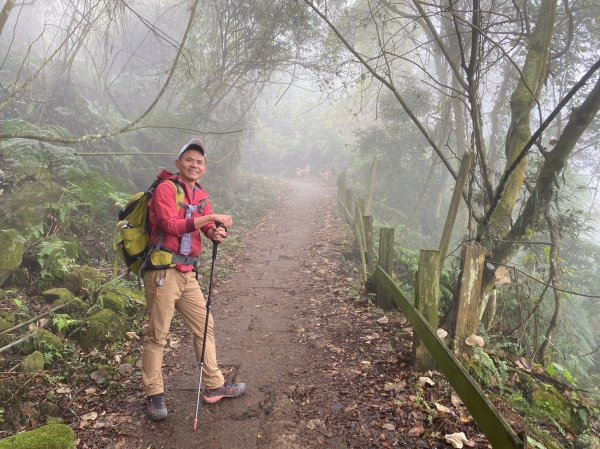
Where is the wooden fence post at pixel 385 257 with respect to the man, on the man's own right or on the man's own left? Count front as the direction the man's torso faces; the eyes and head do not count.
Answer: on the man's own left

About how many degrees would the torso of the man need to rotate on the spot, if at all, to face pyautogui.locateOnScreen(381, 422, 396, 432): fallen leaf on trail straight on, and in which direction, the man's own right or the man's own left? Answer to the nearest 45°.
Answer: approximately 45° to the man's own left

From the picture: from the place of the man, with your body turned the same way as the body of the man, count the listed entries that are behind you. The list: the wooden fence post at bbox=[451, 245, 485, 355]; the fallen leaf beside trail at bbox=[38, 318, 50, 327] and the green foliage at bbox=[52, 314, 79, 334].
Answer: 2

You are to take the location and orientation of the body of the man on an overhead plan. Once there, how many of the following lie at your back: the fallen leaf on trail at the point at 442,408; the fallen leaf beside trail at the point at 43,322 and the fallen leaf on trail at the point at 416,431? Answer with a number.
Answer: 1

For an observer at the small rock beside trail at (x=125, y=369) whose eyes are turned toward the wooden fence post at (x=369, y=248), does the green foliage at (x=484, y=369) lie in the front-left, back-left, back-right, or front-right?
front-right

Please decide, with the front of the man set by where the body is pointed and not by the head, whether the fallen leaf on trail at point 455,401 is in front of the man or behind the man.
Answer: in front

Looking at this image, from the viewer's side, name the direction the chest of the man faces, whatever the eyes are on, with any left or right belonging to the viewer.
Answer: facing the viewer and to the right of the viewer

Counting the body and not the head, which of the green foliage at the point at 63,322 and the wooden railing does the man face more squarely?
the wooden railing

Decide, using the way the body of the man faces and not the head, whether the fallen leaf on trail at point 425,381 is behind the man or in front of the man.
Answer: in front

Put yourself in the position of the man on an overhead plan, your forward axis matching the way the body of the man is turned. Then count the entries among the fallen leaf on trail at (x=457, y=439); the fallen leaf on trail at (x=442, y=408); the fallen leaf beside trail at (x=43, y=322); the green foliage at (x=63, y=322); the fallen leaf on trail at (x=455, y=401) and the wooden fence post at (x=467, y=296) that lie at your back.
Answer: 2

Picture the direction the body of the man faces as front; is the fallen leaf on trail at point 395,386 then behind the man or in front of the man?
in front

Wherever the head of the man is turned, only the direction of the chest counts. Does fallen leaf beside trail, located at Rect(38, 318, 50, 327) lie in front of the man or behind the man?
behind

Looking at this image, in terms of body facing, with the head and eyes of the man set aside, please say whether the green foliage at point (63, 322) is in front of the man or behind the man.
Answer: behind
